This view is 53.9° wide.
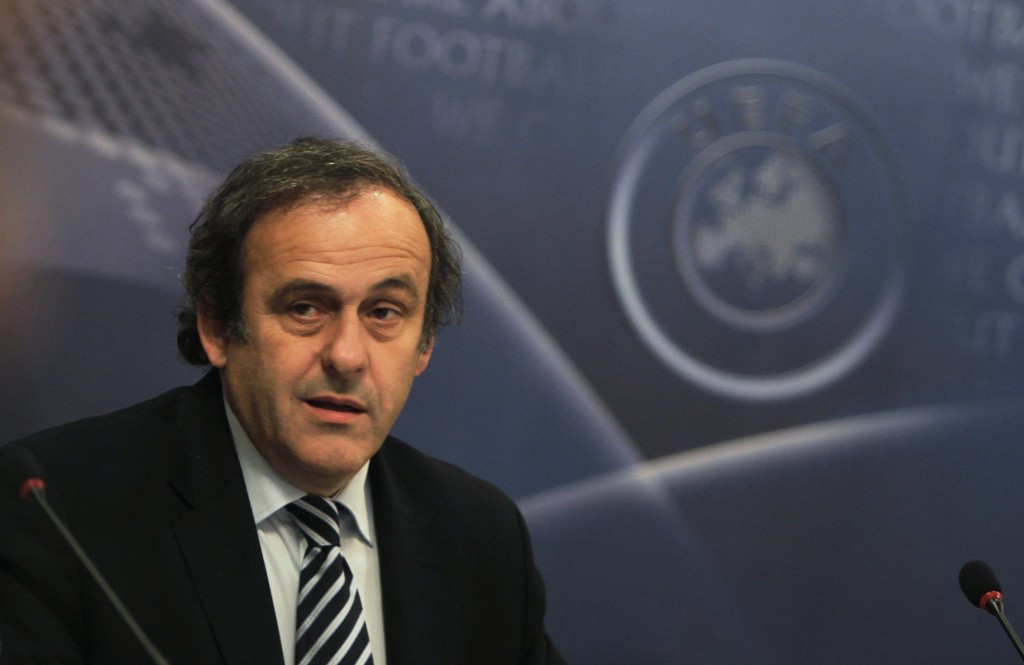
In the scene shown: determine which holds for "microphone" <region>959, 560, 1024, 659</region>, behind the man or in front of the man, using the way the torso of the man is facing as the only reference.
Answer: in front

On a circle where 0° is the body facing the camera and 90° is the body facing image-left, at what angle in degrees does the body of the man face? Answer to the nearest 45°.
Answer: approximately 315°
